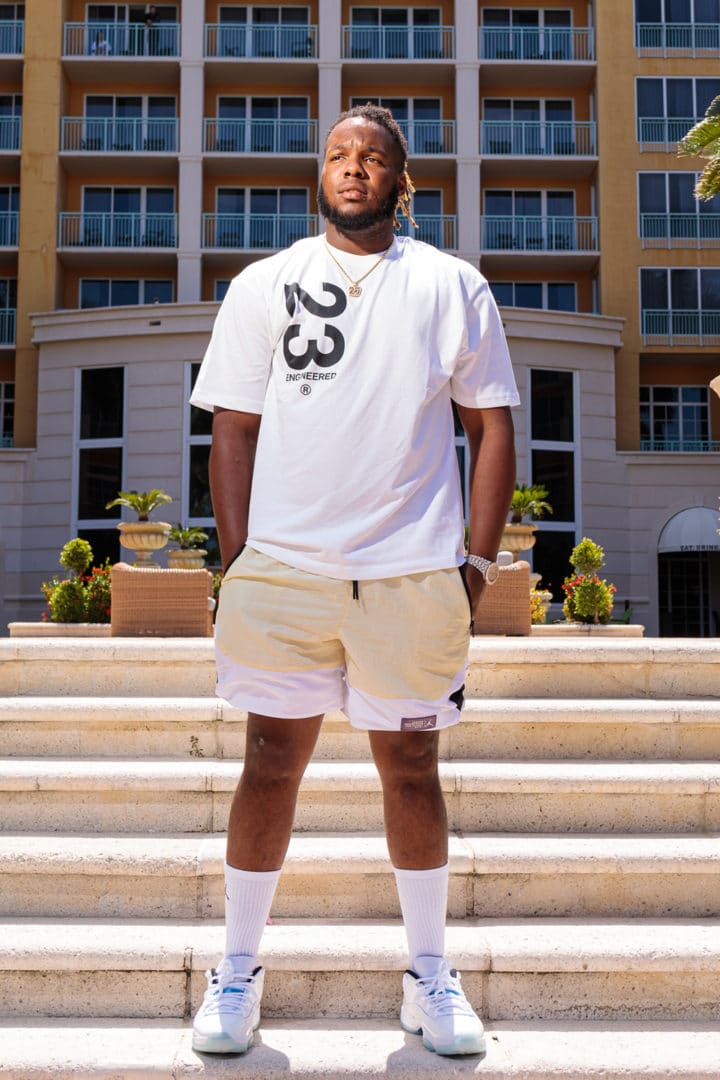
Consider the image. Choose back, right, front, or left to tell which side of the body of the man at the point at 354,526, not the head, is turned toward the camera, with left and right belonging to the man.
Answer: front

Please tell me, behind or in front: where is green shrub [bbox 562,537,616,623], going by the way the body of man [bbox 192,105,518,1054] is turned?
behind

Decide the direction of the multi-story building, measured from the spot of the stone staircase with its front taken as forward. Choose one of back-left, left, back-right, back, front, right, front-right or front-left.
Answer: back

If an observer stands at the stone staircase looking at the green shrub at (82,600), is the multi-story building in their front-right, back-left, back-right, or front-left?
front-right

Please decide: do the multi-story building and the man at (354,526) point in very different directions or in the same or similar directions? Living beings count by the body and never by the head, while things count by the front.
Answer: same or similar directions

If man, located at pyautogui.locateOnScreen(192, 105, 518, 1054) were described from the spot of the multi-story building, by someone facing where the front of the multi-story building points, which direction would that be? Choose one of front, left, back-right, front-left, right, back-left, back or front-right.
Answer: front

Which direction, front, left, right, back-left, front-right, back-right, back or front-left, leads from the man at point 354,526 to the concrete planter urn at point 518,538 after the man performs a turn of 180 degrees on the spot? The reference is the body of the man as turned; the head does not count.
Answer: front

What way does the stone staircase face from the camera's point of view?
toward the camera

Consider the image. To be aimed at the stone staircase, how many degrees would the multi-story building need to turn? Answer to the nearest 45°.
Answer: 0° — it already faces it

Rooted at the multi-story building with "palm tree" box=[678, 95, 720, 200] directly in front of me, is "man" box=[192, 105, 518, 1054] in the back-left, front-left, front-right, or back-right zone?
front-right

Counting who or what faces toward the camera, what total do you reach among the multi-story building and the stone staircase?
2

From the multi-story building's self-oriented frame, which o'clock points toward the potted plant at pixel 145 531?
The potted plant is roughly at 1 o'clock from the multi-story building.

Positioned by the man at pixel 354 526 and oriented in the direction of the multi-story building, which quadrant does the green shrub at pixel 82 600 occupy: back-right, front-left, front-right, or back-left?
front-left
